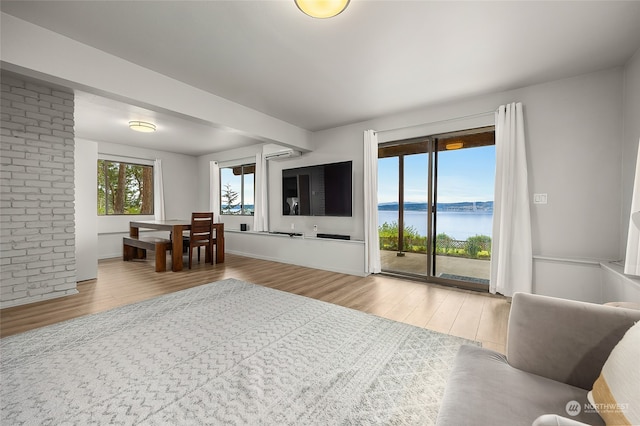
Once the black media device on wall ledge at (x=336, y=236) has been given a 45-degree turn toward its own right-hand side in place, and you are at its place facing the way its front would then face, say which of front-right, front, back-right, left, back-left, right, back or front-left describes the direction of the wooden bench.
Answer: front

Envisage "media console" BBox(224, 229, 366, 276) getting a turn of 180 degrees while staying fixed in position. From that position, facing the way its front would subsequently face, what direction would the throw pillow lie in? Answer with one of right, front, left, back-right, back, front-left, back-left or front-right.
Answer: back-right

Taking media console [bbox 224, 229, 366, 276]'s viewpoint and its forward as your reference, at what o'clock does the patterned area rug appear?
The patterned area rug is roughly at 11 o'clock from the media console.

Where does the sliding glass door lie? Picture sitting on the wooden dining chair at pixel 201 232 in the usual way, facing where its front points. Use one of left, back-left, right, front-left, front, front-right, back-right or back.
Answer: back

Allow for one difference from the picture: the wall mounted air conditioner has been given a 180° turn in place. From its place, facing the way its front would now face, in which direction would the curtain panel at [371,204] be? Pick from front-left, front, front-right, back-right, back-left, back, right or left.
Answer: right

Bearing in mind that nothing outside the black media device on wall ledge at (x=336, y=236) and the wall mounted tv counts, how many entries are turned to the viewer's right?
0

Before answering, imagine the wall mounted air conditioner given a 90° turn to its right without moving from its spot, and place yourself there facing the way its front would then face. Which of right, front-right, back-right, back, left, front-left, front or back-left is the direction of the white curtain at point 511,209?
back

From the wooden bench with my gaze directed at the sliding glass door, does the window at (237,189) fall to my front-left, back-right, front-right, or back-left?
front-left

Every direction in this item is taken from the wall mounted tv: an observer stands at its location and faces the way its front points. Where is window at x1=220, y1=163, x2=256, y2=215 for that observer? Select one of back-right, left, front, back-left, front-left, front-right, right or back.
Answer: right

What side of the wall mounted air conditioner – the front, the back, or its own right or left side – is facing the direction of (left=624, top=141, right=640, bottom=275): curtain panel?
left

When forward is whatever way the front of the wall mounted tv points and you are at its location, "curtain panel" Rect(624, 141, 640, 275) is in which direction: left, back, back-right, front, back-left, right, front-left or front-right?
left

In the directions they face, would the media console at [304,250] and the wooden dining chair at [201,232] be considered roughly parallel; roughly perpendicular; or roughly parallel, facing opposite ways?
roughly perpendicular

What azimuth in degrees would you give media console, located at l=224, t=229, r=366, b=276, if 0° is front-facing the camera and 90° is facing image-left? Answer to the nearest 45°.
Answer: approximately 45°

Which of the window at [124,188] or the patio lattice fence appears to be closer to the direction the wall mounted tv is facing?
the window

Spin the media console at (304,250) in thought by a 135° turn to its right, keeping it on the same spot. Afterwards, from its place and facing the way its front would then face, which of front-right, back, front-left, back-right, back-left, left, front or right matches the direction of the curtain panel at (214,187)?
front-left

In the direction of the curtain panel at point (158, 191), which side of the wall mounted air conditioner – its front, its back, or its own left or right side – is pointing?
right

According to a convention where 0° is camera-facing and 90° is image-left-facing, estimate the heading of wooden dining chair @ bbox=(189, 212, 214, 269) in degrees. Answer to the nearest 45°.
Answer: approximately 135°

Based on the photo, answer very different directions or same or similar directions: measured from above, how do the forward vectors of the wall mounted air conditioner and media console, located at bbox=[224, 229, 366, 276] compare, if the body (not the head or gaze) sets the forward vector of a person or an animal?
same or similar directions
